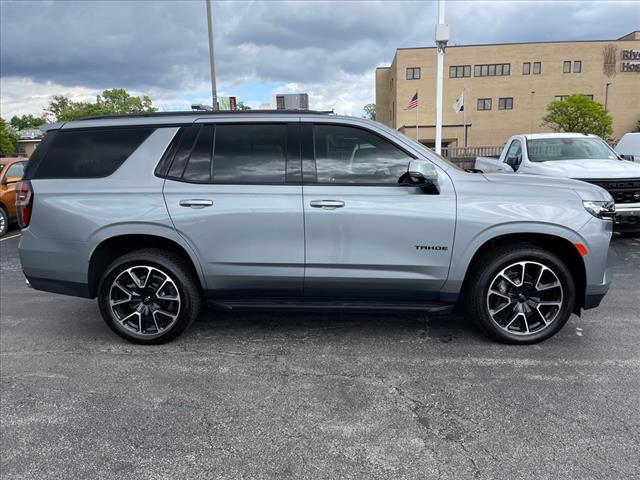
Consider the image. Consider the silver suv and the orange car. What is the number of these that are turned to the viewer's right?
1

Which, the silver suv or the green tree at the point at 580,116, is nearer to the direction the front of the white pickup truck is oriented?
the silver suv

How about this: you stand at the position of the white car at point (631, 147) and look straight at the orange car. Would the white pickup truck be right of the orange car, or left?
left

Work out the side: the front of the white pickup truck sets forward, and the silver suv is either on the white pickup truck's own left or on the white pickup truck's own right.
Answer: on the white pickup truck's own right

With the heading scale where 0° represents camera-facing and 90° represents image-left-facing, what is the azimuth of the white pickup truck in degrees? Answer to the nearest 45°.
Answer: approximately 315°

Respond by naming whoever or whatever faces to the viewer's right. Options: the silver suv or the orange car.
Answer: the silver suv

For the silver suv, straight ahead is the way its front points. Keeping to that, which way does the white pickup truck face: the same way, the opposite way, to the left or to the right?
to the right

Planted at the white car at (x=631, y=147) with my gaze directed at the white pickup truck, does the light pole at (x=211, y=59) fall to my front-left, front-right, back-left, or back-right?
front-right

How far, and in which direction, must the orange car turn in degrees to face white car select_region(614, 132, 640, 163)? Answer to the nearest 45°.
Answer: approximately 90° to its left

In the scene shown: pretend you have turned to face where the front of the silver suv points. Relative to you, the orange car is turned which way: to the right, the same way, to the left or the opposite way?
to the right

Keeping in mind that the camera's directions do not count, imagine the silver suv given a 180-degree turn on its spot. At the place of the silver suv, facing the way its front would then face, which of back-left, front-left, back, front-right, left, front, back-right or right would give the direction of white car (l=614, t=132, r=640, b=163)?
back-right

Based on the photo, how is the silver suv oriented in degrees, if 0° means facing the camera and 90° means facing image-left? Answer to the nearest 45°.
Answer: approximately 270°

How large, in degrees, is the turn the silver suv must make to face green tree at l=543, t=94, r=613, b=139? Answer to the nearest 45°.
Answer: approximately 45° to its left

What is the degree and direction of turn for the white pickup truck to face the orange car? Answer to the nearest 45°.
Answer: approximately 135° to its right
